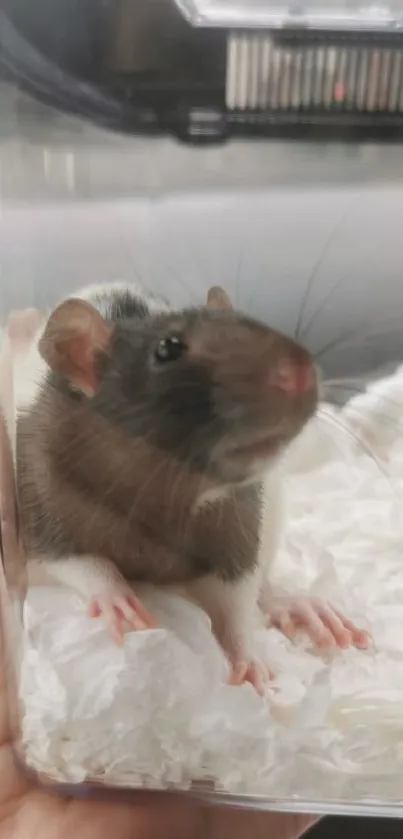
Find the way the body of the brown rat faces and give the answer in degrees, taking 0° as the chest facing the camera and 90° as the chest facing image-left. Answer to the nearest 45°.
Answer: approximately 315°
